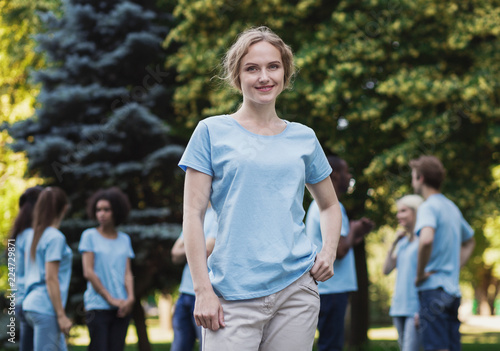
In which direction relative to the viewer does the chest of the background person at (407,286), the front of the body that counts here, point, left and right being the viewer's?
facing the viewer and to the left of the viewer

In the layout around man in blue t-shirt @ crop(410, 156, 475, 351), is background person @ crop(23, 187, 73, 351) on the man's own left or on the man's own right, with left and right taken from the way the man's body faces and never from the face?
on the man's own left

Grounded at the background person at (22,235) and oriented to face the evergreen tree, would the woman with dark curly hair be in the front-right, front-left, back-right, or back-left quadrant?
front-right

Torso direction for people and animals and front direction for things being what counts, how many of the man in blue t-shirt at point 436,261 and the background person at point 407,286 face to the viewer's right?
0

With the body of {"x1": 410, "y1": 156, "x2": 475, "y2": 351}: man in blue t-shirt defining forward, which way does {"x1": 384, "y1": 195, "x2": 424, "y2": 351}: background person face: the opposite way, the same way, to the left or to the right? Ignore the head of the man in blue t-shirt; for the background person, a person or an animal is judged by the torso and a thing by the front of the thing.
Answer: to the left

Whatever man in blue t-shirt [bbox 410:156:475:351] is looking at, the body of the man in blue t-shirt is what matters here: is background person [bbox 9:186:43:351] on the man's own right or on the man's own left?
on the man's own left

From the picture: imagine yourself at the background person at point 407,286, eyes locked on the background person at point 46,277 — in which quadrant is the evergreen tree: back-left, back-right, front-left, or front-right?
front-right

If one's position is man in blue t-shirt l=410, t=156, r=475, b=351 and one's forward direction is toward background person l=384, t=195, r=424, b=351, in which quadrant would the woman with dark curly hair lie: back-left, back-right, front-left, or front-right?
front-left

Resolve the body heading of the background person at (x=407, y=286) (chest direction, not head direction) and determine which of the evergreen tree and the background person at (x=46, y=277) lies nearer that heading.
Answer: the background person

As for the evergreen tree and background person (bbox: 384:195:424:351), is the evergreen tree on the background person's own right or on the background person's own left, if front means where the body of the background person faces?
on the background person's own right

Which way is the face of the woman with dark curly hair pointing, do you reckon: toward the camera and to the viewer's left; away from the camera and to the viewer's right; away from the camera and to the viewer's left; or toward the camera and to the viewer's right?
toward the camera and to the viewer's left

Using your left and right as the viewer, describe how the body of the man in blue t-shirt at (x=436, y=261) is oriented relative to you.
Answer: facing away from the viewer and to the left of the viewer

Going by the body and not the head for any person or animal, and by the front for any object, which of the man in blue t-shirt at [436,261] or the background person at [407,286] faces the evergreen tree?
the man in blue t-shirt
